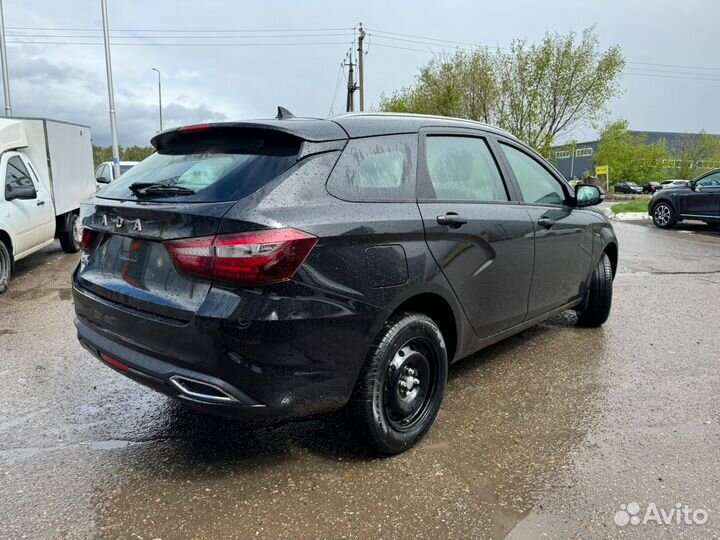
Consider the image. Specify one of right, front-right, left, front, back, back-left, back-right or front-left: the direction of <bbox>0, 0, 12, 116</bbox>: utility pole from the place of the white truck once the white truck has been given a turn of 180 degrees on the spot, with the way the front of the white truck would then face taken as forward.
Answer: front-left

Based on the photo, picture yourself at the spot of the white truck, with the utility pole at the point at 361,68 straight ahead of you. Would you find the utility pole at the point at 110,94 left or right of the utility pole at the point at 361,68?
left

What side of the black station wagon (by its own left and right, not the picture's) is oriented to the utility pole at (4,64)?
left

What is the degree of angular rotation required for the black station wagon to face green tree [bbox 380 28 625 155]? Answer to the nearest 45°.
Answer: approximately 45° to its left

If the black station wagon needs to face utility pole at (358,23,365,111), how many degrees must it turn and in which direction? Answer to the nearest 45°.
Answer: approximately 45° to its left

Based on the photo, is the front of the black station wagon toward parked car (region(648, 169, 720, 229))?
yes

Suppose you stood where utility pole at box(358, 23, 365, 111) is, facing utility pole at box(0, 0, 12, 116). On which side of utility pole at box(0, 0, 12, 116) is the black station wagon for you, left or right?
left

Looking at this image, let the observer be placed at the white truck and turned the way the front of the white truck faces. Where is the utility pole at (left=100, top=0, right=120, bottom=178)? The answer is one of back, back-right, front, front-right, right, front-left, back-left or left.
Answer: back-right

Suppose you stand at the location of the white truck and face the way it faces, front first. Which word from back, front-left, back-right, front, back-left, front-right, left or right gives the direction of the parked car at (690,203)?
back-left

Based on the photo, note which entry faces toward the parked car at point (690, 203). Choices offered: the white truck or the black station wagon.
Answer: the black station wagon

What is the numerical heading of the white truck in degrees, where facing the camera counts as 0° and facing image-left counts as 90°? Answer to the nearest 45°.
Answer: approximately 45°

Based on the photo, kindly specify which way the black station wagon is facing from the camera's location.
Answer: facing away from the viewer and to the right of the viewer
